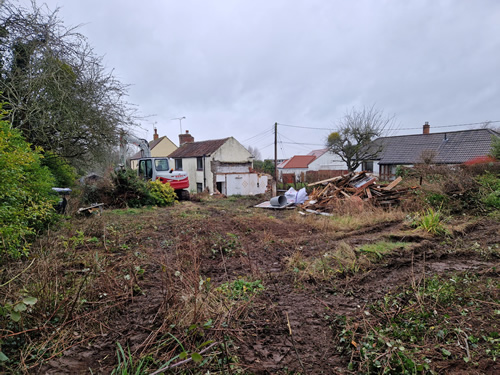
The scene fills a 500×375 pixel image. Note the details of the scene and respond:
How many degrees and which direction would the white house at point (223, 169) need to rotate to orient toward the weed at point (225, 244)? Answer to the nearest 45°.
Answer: approximately 45° to its left

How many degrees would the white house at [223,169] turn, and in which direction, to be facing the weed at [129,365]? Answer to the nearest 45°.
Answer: approximately 45° to its left

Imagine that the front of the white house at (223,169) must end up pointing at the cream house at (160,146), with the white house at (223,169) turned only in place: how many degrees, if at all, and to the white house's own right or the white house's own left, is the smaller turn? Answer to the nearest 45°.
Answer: approximately 90° to the white house's own right

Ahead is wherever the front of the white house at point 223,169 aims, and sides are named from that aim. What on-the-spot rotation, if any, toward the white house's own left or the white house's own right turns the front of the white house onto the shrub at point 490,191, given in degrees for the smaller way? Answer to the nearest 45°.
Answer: approximately 90° to the white house's own left

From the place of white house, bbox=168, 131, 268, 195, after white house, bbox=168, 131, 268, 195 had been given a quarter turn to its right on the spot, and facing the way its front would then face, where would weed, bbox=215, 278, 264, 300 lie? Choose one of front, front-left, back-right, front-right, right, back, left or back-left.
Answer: back-left

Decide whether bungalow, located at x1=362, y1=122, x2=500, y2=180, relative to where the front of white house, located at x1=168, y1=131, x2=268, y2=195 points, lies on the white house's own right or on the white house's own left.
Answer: on the white house's own left

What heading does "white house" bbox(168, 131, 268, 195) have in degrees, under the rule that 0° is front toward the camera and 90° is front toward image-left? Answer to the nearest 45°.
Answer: approximately 45°

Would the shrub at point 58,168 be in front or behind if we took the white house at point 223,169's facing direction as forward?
in front

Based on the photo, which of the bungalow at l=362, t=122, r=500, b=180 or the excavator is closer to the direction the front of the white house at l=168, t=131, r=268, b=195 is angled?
the excavator

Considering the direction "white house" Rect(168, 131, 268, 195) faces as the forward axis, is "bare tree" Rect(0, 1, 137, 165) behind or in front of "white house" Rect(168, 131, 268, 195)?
in front
